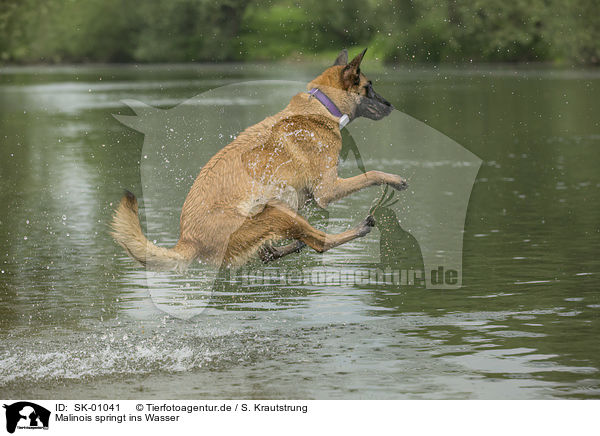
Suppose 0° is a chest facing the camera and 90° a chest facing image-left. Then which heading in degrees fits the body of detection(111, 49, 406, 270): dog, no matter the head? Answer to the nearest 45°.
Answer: approximately 270°
